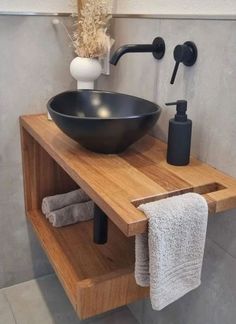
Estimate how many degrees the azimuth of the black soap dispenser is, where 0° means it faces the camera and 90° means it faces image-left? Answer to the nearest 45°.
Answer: approximately 90°

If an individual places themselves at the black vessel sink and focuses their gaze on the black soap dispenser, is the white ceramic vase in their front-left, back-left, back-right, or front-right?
back-left
